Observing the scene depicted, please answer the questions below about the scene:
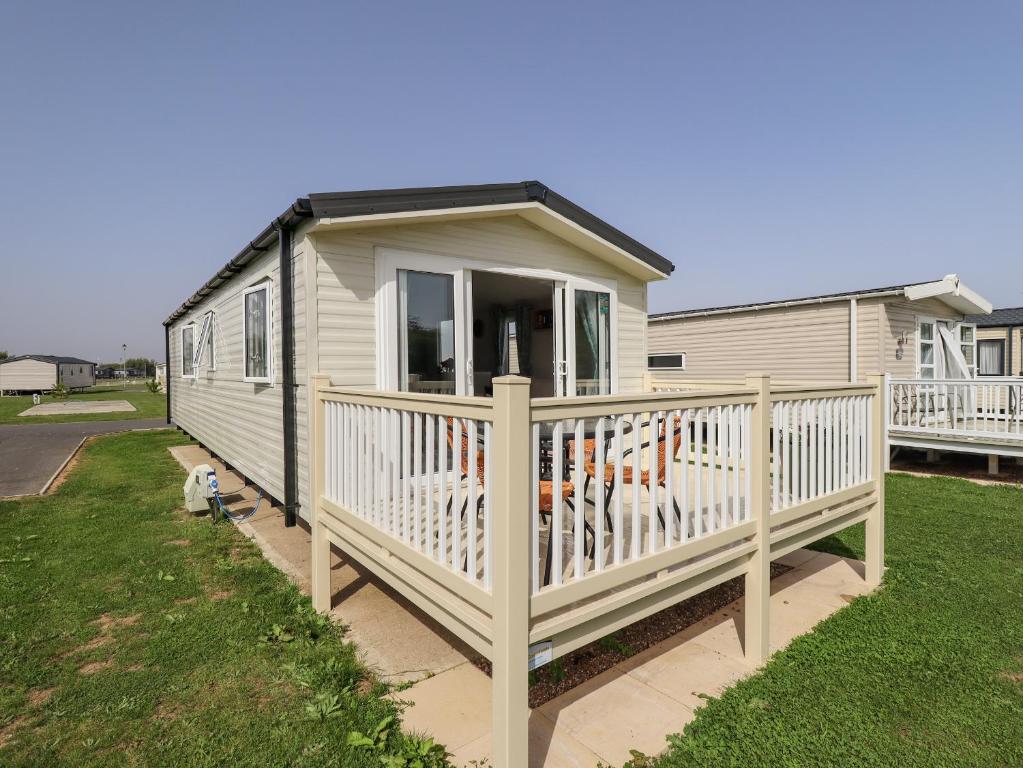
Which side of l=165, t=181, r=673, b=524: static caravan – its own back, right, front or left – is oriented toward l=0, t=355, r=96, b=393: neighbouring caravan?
back

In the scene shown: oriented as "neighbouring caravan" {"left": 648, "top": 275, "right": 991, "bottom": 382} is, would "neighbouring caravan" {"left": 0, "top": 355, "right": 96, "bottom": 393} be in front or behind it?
behind

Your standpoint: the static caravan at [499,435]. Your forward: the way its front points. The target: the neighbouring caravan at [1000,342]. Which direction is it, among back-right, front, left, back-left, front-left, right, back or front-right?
left

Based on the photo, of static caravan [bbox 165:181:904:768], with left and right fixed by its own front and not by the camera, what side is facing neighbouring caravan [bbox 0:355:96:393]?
back

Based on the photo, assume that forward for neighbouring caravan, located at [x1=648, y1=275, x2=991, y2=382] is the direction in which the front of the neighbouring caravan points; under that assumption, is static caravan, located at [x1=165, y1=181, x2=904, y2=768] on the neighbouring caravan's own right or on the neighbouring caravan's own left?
on the neighbouring caravan's own right

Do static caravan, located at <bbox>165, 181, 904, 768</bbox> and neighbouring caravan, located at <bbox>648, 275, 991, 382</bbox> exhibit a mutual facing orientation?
no

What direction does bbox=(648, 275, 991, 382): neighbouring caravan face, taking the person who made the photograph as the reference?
facing the viewer and to the right of the viewer

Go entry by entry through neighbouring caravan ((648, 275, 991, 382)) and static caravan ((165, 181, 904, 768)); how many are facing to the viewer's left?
0

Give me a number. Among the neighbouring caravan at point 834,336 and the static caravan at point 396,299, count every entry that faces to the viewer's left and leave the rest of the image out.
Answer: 0

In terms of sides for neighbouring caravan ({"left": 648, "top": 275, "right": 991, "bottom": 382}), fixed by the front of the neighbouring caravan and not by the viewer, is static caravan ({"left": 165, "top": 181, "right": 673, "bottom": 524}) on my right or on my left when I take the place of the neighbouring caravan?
on my right

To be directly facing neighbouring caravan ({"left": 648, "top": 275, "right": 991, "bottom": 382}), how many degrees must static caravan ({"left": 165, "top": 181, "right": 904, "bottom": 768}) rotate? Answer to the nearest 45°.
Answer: approximately 90° to its left

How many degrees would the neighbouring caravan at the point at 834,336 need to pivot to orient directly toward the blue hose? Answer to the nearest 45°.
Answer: approximately 90° to its right

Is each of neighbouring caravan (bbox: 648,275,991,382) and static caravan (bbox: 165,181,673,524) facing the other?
no

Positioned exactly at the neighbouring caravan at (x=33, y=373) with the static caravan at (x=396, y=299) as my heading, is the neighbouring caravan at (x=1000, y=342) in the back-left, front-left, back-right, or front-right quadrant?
front-left

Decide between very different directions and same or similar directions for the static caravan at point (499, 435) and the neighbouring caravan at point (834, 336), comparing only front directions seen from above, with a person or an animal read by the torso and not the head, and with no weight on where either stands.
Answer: same or similar directions
